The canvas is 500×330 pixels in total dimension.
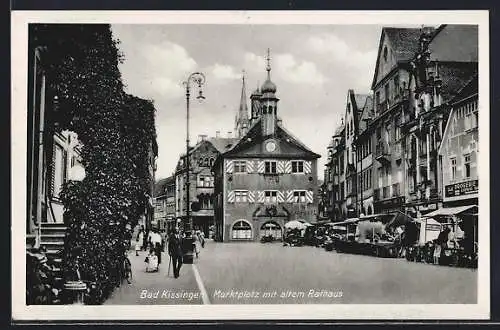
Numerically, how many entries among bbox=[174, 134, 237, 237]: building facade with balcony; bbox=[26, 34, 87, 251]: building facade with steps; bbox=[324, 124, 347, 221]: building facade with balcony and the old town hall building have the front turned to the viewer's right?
1

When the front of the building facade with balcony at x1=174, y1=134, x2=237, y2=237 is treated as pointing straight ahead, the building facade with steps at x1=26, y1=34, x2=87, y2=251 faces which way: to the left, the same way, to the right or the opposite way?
to the left

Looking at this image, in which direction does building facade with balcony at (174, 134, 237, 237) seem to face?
toward the camera

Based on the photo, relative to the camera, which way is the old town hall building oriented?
toward the camera

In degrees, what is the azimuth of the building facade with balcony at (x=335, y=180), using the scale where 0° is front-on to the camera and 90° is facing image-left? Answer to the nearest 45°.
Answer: approximately 90°

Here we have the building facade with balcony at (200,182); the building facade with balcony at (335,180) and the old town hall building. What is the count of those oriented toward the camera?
2

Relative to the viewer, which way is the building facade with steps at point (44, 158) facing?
to the viewer's right

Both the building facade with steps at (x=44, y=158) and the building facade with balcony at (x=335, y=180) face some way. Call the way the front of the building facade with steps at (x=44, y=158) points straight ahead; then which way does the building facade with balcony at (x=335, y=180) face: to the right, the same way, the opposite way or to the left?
the opposite way

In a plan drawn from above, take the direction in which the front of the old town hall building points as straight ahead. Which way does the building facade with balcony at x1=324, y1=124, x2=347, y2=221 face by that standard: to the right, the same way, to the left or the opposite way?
to the right

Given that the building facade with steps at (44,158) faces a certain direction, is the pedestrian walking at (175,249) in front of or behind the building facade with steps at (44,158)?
in front
